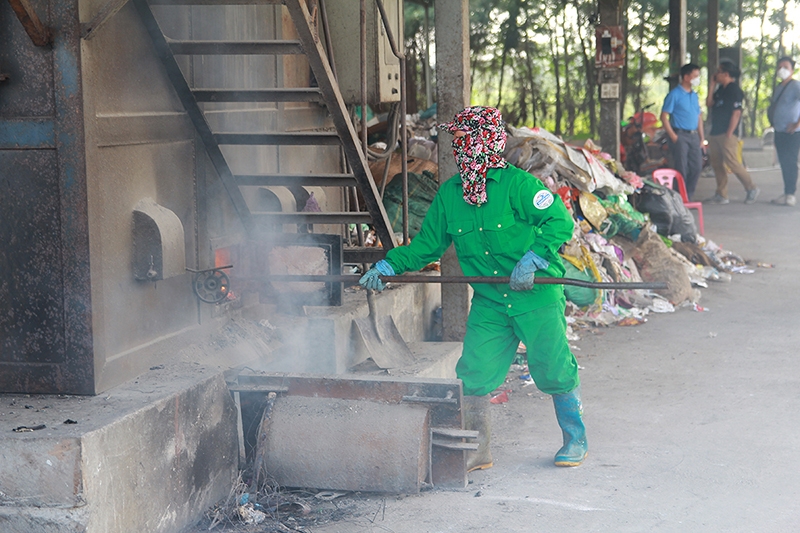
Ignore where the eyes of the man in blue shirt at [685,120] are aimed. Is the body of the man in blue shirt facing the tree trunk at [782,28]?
no

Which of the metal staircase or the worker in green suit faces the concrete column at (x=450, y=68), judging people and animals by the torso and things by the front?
the metal staircase

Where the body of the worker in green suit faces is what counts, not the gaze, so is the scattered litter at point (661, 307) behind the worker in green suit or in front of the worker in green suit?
behind

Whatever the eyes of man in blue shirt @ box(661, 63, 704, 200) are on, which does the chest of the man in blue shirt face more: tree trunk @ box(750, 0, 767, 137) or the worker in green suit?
the worker in green suit

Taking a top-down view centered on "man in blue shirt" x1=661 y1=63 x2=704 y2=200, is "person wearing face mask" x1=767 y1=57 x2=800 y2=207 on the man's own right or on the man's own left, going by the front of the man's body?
on the man's own left

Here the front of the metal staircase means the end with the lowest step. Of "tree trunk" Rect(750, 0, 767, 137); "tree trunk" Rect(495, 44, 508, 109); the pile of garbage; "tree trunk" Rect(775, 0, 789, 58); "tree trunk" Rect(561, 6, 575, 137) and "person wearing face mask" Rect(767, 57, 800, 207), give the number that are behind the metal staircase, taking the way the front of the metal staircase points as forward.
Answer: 0

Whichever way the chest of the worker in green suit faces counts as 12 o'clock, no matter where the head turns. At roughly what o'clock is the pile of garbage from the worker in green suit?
The pile of garbage is roughly at 5 o'clock from the worker in green suit.

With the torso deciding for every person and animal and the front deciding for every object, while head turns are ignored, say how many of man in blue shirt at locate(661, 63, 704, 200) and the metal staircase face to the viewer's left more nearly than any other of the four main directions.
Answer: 0

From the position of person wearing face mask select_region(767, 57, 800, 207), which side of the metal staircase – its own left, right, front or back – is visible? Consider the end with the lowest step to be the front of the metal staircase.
front

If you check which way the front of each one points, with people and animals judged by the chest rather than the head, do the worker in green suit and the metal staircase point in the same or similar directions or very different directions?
very different directions

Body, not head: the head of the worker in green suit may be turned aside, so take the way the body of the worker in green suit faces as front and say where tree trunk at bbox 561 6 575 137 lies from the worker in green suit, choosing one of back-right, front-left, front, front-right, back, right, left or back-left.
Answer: back-right

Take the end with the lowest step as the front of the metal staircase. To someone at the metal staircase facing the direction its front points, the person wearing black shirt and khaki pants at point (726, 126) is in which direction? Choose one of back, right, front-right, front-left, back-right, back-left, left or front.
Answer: front

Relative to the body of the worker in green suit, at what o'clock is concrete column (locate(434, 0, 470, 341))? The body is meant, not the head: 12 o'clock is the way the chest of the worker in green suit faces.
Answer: The concrete column is roughly at 4 o'clock from the worker in green suit.

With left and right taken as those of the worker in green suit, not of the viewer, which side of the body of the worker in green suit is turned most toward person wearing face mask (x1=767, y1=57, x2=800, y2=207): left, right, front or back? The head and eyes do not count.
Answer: back

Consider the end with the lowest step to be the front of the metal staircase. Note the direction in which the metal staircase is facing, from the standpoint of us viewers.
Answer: facing away from the viewer and to the right of the viewer

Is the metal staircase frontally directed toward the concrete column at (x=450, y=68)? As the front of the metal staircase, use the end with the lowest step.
yes

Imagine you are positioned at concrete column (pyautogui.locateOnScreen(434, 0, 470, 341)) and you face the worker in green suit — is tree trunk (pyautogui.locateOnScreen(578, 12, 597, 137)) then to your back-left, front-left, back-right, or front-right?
back-left

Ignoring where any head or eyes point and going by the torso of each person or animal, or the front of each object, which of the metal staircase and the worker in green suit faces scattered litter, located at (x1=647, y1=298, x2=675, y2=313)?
the metal staircase

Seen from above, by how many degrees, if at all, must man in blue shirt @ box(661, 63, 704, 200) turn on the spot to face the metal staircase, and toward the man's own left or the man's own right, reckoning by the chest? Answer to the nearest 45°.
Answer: approximately 45° to the man's own right

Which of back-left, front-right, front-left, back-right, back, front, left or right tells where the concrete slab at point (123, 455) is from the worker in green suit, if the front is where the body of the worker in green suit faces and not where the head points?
front

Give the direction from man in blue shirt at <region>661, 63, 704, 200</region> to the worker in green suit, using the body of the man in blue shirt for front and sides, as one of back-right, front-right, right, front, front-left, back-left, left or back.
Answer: front-right
